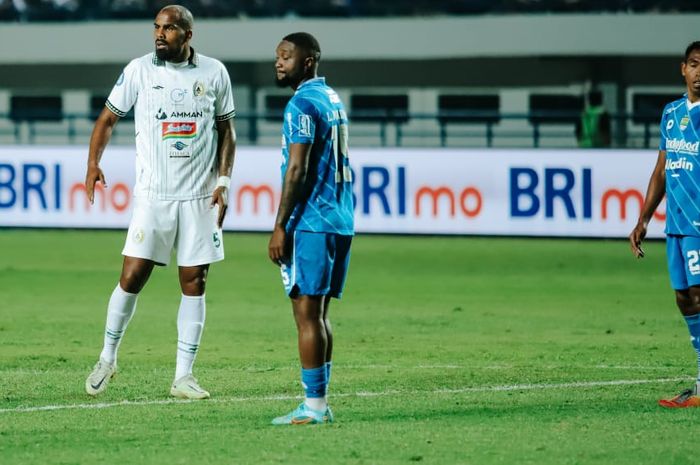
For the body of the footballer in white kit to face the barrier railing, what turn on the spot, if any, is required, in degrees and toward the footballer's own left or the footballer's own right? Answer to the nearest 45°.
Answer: approximately 180°

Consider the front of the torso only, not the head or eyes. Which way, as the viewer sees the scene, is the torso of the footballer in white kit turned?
toward the camera

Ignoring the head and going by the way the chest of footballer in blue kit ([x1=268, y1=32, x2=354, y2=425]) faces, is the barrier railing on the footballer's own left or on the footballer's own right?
on the footballer's own right

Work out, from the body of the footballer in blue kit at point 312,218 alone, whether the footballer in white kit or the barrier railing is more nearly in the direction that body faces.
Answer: the footballer in white kit

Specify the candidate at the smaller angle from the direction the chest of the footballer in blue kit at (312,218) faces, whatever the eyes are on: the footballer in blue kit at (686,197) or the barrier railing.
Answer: the barrier railing

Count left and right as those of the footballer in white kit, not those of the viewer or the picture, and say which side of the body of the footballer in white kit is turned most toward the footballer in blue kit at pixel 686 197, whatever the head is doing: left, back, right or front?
left

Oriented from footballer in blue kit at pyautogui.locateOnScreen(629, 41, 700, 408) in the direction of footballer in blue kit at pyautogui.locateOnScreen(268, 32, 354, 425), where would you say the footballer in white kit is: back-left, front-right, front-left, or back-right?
front-right

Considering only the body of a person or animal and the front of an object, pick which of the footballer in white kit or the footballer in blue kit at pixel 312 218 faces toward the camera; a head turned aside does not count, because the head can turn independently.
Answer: the footballer in white kit

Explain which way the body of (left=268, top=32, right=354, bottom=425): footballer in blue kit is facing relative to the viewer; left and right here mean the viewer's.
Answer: facing away from the viewer and to the left of the viewer

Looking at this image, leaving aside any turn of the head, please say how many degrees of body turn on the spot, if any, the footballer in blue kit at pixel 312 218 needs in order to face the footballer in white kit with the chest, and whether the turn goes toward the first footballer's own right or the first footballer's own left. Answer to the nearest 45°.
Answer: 0° — they already face them

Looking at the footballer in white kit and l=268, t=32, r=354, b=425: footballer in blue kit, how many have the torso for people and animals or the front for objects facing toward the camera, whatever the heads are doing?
1
